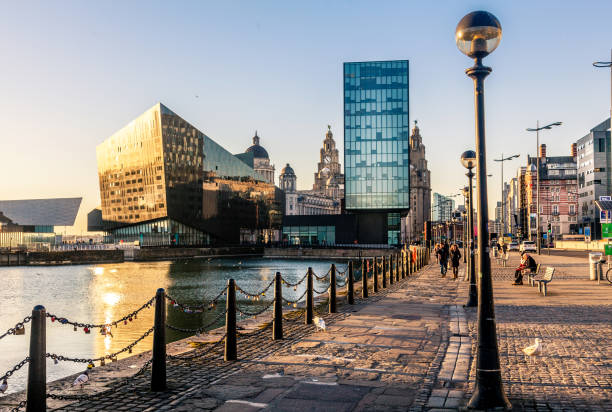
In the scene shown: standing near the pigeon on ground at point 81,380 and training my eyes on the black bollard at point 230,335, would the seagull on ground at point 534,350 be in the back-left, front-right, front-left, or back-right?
front-right

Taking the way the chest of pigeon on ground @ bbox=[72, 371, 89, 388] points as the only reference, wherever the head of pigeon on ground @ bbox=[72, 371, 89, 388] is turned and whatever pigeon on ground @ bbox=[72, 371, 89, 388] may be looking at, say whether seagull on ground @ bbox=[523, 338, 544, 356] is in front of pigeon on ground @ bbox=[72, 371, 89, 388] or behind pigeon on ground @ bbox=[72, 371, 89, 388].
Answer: in front

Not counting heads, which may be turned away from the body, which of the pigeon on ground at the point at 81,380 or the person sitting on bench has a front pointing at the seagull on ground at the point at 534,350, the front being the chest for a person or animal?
the pigeon on ground at the point at 81,380

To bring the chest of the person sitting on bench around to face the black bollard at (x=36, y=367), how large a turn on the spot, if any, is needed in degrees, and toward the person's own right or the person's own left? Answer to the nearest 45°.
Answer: approximately 90° to the person's own left

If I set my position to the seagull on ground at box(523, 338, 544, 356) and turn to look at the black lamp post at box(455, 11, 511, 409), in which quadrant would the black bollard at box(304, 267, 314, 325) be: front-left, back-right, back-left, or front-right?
back-right

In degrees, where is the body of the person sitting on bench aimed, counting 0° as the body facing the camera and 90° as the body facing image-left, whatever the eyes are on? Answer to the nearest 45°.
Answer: approximately 90°

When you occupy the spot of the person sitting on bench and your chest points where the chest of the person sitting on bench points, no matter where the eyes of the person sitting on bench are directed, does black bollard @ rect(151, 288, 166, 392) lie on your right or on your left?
on your left

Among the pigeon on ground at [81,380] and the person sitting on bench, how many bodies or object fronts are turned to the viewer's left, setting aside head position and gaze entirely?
1

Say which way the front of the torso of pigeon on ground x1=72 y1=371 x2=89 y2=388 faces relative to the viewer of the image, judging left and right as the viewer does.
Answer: facing to the right of the viewer

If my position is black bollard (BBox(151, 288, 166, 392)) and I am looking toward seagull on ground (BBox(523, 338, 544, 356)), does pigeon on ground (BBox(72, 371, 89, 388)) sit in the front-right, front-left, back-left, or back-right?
back-left
